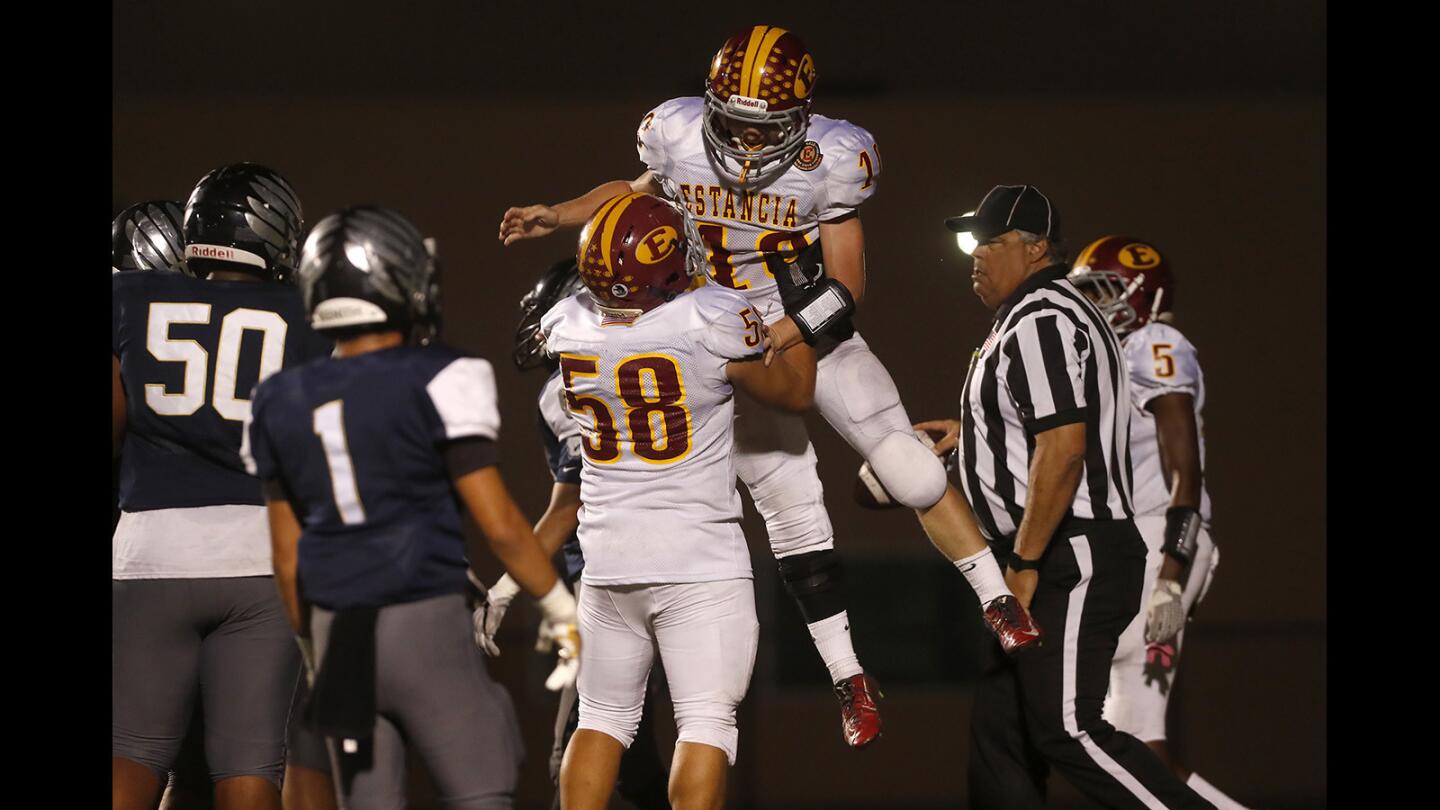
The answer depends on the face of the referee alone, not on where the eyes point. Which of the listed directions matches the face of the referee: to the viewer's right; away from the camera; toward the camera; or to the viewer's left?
to the viewer's left

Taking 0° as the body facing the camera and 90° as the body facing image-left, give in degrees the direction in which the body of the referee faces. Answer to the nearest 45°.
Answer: approximately 90°

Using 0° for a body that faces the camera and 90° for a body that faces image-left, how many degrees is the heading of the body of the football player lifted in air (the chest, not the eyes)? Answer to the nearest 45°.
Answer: approximately 0°

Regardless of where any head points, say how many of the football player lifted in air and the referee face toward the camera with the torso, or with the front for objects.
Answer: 1

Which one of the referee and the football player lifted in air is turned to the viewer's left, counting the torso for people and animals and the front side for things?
the referee

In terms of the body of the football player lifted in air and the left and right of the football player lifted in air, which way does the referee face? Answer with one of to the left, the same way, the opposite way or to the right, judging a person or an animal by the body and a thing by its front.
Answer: to the right
